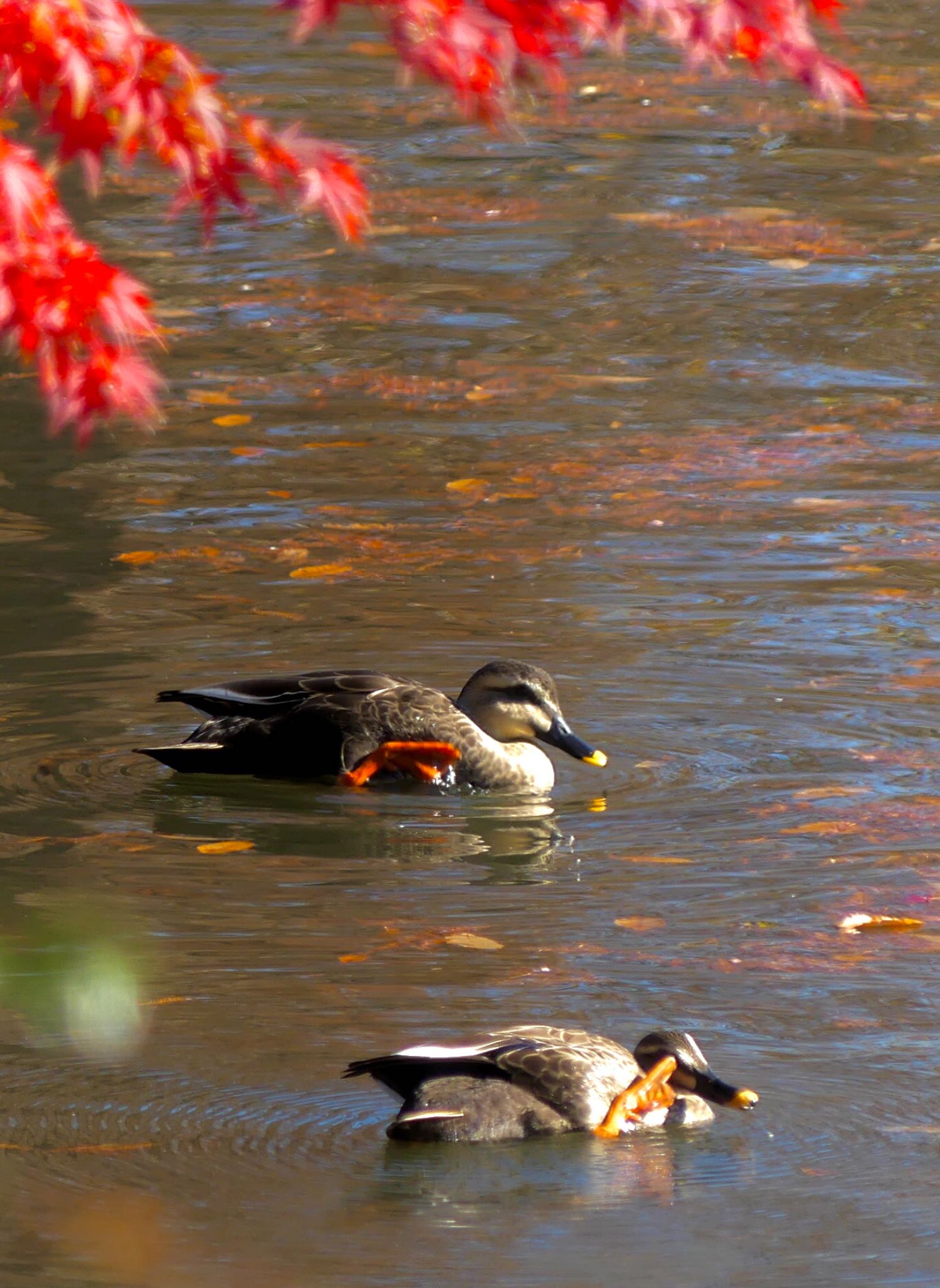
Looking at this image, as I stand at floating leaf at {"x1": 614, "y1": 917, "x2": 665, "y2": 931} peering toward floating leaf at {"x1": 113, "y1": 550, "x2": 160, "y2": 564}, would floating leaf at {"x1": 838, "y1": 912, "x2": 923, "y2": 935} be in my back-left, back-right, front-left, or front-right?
back-right

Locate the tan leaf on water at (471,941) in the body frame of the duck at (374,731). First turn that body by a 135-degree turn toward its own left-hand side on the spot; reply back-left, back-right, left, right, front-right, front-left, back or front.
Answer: back-left

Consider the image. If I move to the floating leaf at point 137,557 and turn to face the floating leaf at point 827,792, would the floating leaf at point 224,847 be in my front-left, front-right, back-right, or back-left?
front-right

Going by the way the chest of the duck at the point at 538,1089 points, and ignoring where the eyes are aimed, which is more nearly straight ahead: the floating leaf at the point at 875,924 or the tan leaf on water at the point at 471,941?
the floating leaf

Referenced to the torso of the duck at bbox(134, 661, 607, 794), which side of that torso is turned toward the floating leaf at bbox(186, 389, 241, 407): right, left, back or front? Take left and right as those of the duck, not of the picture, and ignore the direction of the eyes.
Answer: left

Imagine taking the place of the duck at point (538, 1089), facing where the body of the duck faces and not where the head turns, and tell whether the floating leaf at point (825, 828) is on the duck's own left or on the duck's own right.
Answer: on the duck's own left

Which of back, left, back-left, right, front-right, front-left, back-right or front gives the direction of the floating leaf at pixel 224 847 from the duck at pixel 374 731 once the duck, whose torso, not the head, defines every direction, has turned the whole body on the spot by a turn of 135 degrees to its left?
left

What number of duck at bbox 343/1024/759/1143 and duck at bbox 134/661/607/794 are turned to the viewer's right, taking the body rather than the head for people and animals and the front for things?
2

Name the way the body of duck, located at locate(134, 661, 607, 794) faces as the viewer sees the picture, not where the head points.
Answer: to the viewer's right

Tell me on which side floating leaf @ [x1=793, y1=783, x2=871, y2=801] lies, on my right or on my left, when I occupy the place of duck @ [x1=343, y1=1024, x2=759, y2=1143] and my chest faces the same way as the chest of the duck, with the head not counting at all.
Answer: on my left

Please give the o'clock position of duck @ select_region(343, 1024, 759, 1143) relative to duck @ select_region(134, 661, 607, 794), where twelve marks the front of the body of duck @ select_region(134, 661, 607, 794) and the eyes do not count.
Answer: duck @ select_region(343, 1024, 759, 1143) is roughly at 3 o'clock from duck @ select_region(134, 661, 607, 794).

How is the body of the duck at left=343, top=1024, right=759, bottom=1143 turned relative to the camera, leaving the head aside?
to the viewer's right

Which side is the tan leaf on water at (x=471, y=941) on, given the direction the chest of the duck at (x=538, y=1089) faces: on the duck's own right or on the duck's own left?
on the duck's own left

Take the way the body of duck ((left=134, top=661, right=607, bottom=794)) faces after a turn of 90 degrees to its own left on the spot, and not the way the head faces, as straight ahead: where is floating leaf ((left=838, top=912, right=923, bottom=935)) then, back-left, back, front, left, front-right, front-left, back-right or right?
back-right

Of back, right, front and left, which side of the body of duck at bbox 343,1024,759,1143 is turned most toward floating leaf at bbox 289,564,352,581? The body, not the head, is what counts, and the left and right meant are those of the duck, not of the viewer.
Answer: left

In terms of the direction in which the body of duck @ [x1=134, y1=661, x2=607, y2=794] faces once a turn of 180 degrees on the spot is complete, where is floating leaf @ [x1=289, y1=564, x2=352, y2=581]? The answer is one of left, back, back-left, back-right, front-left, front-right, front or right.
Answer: right
